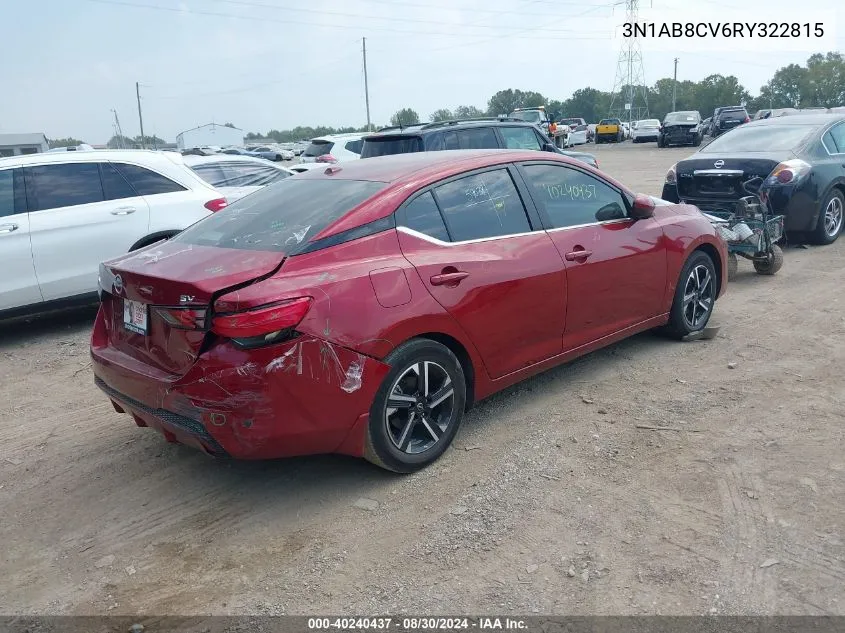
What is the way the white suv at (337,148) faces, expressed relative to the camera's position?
facing away from the viewer and to the right of the viewer

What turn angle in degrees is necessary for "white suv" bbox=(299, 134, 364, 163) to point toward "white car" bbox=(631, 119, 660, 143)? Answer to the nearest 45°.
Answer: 0° — it already faces it

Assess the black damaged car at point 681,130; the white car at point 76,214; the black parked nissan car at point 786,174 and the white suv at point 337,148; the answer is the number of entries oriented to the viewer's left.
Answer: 1

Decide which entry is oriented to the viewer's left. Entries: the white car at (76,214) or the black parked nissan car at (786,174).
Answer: the white car

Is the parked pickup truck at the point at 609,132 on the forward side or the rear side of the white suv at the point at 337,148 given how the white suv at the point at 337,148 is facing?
on the forward side

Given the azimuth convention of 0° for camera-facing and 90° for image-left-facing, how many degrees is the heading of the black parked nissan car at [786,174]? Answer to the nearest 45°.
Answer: approximately 225°

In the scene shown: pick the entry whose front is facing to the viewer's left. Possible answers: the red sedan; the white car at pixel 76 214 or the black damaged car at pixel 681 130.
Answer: the white car

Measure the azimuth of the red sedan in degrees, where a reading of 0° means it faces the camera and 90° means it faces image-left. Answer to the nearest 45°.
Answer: approximately 225°

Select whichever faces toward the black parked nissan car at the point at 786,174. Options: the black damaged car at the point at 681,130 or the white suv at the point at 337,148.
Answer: the black damaged car at the point at 681,130

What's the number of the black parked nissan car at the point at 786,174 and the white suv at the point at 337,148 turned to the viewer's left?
0

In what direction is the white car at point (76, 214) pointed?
to the viewer's left

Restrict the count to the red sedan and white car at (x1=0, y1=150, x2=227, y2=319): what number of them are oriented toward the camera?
0

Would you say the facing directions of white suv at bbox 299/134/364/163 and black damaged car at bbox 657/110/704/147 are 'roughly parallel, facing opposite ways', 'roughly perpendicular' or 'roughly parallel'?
roughly parallel, facing opposite ways

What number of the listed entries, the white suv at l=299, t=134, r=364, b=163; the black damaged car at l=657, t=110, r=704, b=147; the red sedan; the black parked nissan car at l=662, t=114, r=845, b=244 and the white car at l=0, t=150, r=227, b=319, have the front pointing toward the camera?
1

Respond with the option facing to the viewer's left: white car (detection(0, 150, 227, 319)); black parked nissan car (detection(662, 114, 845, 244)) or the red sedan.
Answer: the white car

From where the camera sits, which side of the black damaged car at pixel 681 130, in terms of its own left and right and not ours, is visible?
front
